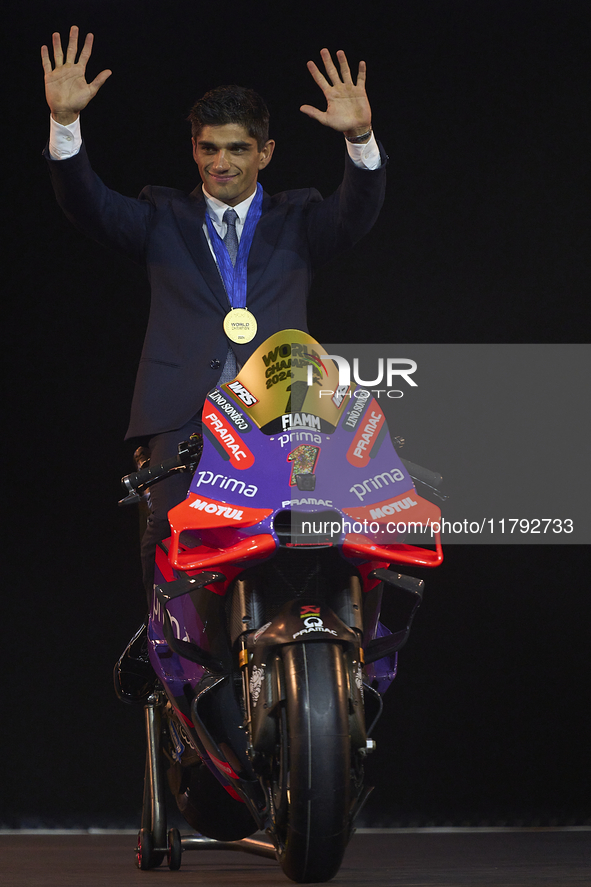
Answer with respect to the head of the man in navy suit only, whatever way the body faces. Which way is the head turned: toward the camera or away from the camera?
toward the camera

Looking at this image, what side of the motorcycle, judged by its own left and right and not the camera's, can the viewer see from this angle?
front
